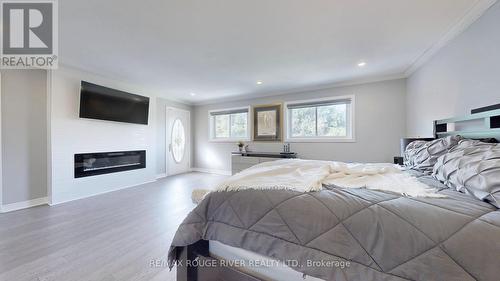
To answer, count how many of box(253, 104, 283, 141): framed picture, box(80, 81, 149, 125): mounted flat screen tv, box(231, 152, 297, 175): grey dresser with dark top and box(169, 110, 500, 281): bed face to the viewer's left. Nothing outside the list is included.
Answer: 1

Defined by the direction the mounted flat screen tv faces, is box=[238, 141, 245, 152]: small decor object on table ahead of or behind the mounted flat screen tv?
ahead

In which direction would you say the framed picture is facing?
toward the camera

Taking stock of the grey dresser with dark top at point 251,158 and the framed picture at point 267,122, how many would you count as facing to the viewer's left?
0

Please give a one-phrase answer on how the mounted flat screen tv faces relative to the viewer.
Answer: facing the viewer and to the right of the viewer

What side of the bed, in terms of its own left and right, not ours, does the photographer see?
left

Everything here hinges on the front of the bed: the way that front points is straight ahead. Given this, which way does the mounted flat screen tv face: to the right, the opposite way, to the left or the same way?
the opposite way

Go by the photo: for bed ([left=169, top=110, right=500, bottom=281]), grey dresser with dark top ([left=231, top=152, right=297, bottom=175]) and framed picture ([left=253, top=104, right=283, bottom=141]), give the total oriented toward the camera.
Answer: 2

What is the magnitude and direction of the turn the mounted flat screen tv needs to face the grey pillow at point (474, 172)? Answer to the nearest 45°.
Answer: approximately 45° to its right

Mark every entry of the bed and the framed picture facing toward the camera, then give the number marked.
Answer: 1

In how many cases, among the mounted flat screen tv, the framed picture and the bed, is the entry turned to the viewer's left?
1

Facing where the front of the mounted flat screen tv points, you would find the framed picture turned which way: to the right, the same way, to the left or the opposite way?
to the right

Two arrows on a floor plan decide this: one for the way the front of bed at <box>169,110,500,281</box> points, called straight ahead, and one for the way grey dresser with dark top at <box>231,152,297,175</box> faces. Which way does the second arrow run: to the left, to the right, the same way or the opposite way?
to the left

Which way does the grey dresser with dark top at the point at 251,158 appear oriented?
toward the camera
